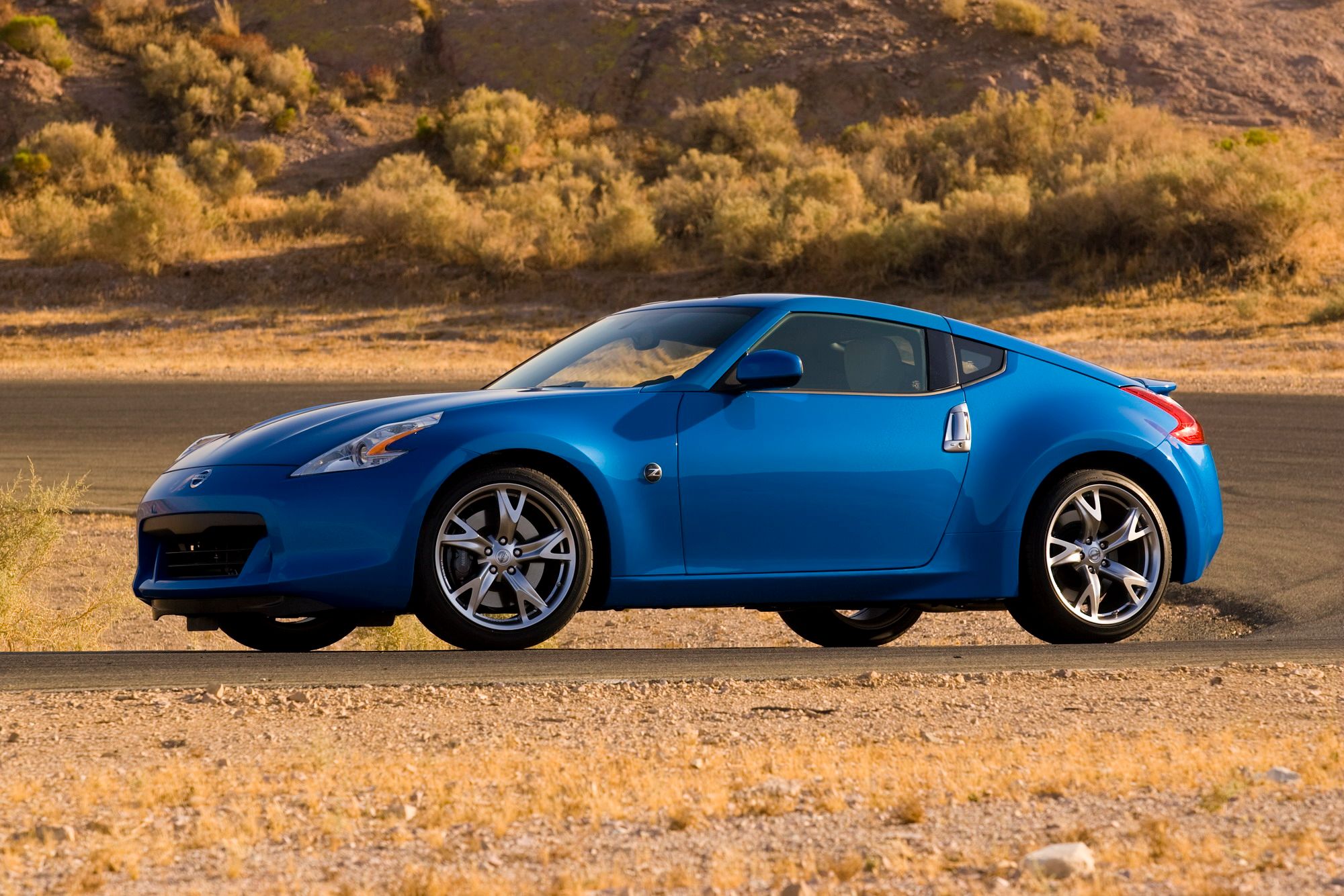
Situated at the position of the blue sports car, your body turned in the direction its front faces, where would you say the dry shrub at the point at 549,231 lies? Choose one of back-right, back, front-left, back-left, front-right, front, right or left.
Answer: back-right

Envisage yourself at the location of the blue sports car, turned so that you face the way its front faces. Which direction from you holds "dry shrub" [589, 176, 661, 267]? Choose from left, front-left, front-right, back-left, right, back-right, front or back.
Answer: back-right

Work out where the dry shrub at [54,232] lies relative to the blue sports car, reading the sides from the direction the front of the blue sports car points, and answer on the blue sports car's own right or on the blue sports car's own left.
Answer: on the blue sports car's own right

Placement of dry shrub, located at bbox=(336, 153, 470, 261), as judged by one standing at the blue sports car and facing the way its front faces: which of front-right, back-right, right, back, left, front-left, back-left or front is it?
back-right

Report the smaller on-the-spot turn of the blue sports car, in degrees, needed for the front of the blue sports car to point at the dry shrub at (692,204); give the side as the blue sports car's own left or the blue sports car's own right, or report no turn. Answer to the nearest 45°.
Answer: approximately 135° to the blue sports car's own right

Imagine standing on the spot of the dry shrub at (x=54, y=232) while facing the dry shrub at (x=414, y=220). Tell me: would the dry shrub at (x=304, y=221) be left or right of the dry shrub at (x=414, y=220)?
left

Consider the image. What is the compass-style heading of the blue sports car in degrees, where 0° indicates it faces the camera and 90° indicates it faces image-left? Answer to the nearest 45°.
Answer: approximately 45°

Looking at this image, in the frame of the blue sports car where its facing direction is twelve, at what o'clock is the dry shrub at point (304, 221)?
The dry shrub is roughly at 4 o'clock from the blue sports car.
